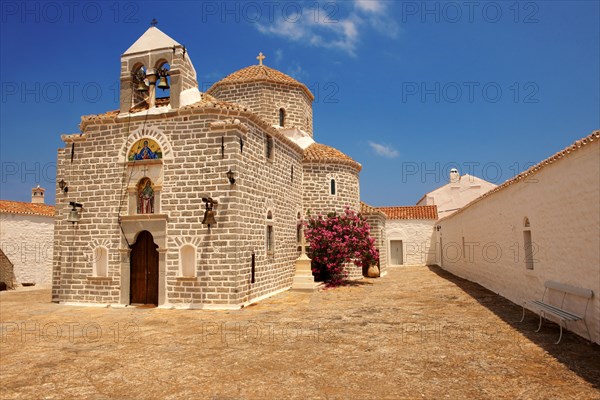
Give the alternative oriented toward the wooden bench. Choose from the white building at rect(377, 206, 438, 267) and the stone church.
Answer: the white building

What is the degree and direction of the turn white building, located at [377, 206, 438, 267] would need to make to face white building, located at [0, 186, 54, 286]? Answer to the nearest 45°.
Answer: approximately 45° to its right

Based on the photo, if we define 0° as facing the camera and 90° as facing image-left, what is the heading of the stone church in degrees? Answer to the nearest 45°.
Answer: approximately 45°

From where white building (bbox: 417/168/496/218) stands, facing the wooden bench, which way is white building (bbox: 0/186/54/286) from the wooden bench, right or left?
right

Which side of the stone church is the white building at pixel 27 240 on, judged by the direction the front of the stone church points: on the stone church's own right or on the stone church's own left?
on the stone church's own right

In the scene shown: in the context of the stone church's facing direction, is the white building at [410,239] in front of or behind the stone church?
behind

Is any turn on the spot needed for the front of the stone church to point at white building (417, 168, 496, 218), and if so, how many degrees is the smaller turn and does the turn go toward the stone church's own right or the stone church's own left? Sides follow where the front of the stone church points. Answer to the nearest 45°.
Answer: approximately 180°

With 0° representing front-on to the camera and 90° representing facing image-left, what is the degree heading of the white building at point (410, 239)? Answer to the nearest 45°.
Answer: approximately 0°
